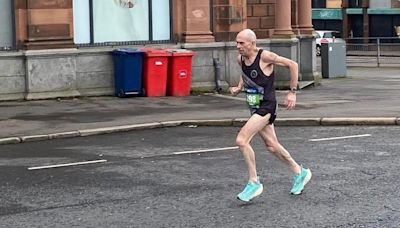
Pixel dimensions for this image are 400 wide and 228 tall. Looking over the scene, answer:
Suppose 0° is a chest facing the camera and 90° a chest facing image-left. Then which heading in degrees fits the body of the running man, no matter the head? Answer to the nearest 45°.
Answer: approximately 45°

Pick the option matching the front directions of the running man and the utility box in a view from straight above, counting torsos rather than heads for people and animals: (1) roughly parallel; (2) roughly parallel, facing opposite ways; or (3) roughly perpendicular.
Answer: roughly perpendicular

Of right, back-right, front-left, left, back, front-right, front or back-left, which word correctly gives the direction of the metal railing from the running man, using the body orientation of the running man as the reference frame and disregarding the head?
back-right

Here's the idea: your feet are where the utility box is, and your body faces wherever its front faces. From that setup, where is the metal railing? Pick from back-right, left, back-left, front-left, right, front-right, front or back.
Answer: back-left

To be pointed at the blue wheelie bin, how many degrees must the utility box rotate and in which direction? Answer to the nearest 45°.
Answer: approximately 90° to its right

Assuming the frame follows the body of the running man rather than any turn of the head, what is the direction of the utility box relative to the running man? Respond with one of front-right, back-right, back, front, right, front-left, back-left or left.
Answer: back-right

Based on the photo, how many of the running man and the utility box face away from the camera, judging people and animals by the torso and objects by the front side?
0
